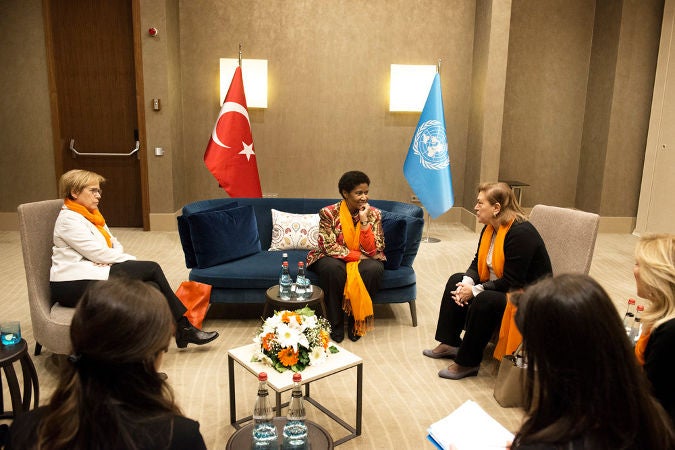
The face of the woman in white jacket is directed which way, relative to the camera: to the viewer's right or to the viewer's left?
to the viewer's right

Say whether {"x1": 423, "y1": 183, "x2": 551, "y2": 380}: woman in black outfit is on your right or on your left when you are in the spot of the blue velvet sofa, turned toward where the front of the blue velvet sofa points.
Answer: on your left

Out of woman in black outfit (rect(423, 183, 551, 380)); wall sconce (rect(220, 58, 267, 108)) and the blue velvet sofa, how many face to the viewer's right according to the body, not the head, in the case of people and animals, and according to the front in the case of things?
0

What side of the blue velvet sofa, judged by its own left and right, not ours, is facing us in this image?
front

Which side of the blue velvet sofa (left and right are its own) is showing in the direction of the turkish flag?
back

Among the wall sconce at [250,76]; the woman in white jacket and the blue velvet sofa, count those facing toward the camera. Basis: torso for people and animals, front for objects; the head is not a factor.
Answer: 2

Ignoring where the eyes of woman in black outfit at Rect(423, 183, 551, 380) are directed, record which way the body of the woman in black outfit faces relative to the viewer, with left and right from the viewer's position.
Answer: facing the viewer and to the left of the viewer

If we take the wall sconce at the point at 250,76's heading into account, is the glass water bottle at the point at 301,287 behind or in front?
in front

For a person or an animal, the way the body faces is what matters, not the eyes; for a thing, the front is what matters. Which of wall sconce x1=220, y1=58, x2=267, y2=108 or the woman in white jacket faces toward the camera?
the wall sconce

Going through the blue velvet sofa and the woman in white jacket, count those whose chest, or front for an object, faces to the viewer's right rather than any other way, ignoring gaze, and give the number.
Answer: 1

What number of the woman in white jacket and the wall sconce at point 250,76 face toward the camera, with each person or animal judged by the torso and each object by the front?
1

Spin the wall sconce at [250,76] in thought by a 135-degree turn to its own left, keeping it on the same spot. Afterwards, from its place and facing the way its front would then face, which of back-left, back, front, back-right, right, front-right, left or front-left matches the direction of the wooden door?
back-left

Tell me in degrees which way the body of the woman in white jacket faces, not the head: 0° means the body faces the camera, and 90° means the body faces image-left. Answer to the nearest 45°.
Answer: approximately 270°

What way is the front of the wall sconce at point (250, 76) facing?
toward the camera

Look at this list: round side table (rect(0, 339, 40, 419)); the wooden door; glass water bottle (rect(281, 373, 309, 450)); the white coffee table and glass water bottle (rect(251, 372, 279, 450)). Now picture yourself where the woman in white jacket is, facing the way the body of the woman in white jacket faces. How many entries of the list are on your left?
1

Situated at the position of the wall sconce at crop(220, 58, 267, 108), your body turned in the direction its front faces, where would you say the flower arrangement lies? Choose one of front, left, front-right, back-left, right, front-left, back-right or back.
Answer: front

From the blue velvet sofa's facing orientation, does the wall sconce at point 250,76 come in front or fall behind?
behind

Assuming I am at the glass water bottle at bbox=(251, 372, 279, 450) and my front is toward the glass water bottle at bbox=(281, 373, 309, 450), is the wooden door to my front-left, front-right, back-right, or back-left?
back-left

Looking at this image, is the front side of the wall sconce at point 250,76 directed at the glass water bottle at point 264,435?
yes

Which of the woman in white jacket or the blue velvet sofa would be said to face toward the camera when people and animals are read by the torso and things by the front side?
the blue velvet sofa
